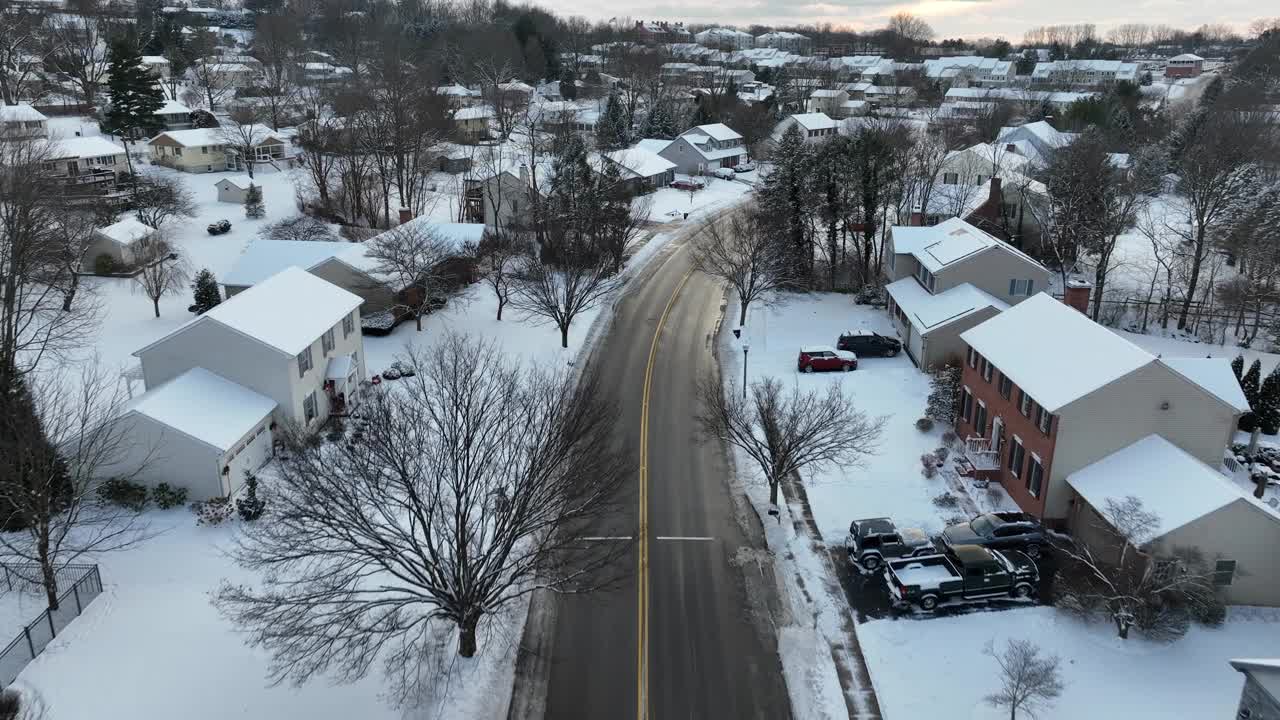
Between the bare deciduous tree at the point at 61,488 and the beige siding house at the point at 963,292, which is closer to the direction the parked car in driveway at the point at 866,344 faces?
the beige siding house

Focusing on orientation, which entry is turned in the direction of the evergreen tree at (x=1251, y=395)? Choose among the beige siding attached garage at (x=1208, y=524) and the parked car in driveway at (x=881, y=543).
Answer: the parked car in driveway

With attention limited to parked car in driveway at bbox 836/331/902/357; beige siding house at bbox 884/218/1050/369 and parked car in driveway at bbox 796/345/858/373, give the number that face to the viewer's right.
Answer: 2

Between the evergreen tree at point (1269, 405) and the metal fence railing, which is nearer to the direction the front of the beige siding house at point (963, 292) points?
the metal fence railing

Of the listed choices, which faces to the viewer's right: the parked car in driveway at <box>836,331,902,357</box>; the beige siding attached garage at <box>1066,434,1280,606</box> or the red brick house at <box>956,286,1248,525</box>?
the parked car in driveway

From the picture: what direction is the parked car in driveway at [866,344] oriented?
to the viewer's right

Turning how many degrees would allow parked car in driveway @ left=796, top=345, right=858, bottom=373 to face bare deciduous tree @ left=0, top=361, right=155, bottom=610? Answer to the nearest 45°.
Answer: approximately 135° to its right

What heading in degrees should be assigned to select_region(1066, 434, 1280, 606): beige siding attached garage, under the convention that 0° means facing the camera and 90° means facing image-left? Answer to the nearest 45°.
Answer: approximately 45°

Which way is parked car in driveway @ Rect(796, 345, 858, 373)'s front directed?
to the viewer's right
